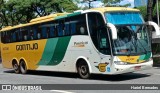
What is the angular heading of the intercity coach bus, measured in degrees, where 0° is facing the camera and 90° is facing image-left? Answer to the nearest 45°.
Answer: approximately 315°

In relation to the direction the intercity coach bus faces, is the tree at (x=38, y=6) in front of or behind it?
behind
